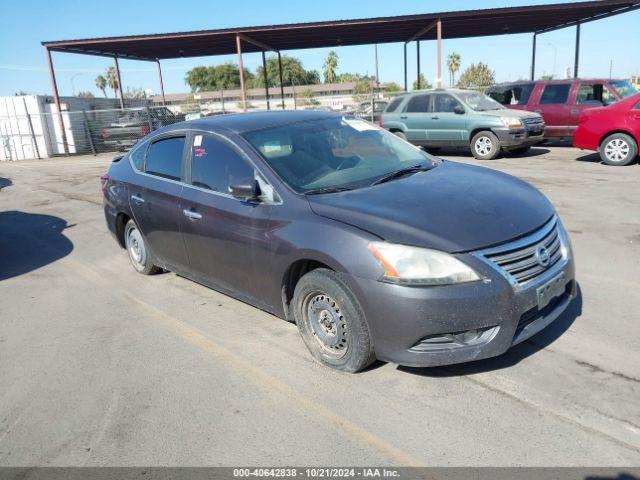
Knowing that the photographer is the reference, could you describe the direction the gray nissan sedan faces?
facing the viewer and to the right of the viewer

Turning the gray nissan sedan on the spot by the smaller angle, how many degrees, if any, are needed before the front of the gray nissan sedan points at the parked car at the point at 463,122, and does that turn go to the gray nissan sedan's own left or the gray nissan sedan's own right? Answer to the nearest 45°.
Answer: approximately 135° to the gray nissan sedan's own left

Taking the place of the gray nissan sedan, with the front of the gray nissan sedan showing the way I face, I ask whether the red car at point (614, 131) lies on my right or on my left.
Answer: on my left

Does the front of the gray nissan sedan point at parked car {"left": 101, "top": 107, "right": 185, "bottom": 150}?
no

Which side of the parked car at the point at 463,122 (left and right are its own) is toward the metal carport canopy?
back

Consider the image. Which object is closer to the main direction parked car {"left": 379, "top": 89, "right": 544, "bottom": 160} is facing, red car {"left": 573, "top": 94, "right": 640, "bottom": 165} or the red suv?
the red car

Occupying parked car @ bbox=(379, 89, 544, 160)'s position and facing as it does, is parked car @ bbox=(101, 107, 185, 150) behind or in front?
behind

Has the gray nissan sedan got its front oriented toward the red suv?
no

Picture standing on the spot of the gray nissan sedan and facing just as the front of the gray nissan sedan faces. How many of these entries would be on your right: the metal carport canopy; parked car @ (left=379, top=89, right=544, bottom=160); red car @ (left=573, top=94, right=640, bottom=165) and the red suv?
0

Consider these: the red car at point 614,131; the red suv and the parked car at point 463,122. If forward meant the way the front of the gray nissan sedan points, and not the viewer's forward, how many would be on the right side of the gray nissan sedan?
0

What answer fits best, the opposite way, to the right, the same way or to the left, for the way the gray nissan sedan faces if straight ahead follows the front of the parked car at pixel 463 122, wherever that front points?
the same way

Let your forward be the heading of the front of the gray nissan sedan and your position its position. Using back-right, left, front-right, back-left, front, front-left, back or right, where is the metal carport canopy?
back-left
